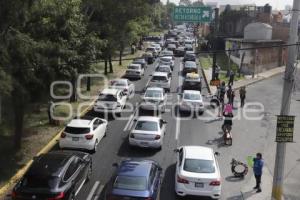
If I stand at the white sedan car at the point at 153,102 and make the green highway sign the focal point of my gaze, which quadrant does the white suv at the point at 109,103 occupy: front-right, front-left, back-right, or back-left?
back-left

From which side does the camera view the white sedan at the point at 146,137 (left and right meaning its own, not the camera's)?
back

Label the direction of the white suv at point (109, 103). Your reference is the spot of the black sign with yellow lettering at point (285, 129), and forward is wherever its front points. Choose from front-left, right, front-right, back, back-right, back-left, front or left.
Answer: back-right

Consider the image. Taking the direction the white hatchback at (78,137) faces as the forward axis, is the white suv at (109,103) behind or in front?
in front

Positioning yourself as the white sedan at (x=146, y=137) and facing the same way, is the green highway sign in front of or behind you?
in front

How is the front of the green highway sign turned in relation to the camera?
facing the viewer

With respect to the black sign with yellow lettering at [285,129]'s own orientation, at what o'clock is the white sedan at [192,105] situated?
The white sedan is roughly at 5 o'clock from the black sign with yellow lettering.

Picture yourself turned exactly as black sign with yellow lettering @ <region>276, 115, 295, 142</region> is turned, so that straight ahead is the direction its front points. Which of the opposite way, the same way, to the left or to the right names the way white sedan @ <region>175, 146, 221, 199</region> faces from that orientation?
the opposite way

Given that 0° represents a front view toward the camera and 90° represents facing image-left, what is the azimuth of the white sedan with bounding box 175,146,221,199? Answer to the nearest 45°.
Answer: approximately 180°

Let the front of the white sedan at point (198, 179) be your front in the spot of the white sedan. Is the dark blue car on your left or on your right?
on your left

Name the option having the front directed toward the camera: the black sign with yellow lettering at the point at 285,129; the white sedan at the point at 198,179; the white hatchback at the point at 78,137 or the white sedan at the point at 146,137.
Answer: the black sign with yellow lettering

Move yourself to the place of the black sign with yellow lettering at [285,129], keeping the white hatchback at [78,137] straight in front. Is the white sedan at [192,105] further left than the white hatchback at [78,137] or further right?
right

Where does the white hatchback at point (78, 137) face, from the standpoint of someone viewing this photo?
facing away from the viewer and to the right of the viewer

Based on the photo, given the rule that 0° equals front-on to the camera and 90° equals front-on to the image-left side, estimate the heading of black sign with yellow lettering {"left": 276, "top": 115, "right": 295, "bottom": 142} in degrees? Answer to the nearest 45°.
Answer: approximately 0°

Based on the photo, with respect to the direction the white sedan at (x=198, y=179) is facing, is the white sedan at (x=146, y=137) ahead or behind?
ahead

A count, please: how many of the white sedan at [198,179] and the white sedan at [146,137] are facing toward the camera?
0

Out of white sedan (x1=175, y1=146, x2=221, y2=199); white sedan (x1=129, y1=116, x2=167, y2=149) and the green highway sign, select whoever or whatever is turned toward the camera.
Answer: the green highway sign

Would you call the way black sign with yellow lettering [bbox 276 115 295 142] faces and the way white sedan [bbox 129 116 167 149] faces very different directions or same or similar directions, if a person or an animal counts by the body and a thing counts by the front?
very different directions
